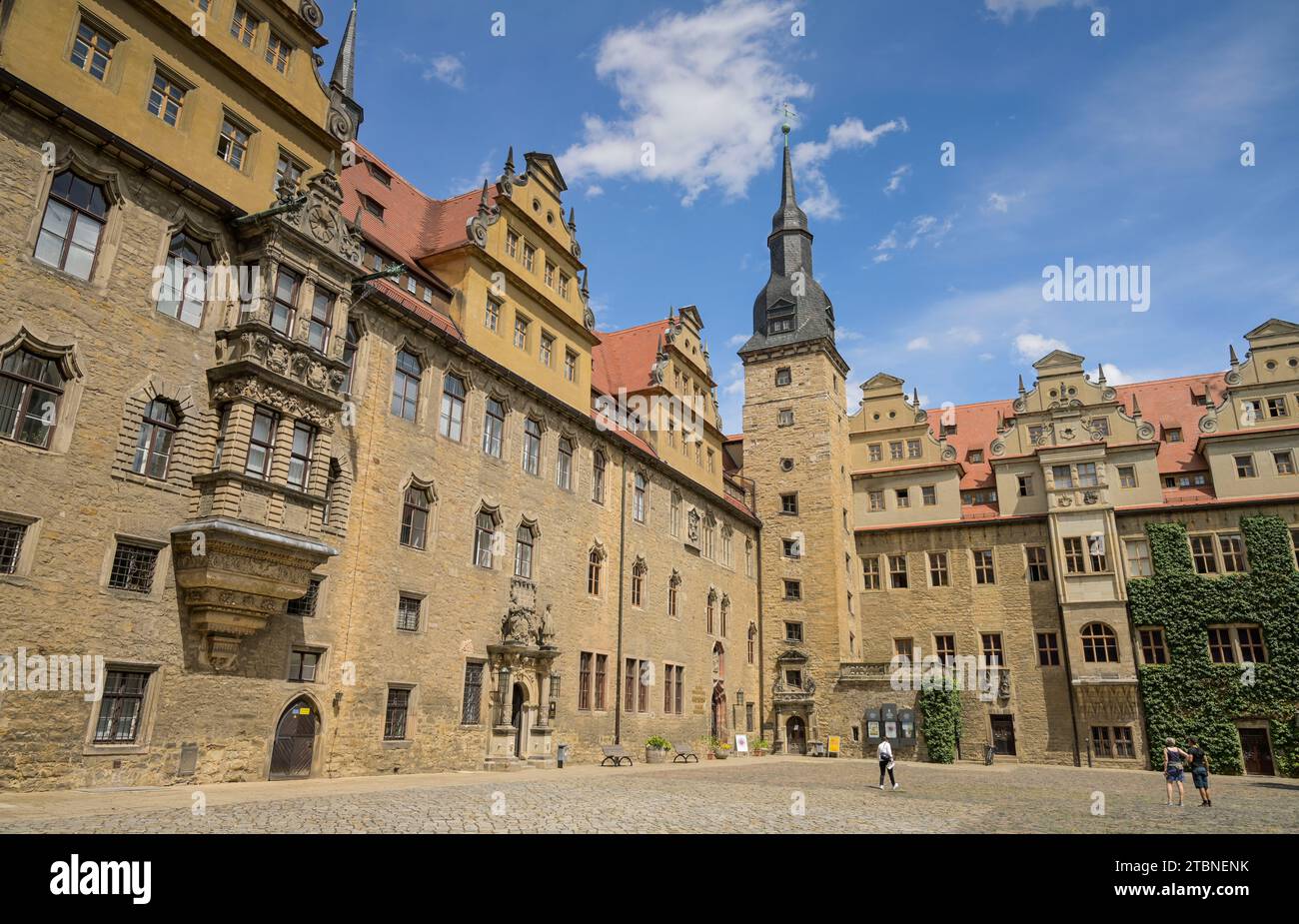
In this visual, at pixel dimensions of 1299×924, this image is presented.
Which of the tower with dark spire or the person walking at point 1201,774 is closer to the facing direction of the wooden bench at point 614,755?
the person walking

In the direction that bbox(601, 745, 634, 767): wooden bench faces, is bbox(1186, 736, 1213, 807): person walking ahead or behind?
ahead

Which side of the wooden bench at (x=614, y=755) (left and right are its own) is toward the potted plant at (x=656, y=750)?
left

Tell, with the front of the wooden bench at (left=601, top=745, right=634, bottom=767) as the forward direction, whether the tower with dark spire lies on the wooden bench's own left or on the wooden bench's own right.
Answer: on the wooden bench's own left
